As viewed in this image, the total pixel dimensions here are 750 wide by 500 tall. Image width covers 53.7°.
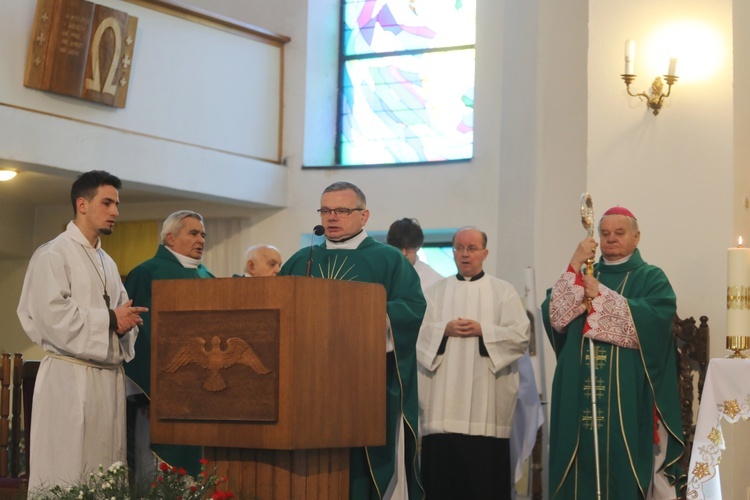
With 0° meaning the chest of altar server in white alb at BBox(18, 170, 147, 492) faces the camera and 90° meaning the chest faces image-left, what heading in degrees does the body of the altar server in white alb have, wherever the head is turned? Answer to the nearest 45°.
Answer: approximately 315°

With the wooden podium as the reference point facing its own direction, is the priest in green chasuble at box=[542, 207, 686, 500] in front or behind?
behind

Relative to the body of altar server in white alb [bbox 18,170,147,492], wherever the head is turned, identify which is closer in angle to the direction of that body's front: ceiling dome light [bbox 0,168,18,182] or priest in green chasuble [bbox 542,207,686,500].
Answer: the priest in green chasuble

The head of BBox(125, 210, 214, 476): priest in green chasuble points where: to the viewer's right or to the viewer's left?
to the viewer's right

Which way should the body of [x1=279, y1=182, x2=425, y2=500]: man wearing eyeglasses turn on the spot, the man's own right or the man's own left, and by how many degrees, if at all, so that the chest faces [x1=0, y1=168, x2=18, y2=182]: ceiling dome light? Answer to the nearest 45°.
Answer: approximately 90° to the man's own right

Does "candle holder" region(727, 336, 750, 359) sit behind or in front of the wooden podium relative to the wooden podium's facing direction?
behind

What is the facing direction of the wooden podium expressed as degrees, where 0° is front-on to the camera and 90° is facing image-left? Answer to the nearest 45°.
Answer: approximately 45°

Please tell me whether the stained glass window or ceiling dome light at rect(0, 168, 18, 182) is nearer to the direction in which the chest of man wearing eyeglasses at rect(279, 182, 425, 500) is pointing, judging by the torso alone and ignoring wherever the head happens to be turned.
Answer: the ceiling dome light

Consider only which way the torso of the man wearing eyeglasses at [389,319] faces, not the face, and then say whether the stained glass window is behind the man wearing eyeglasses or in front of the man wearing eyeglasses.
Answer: behind
